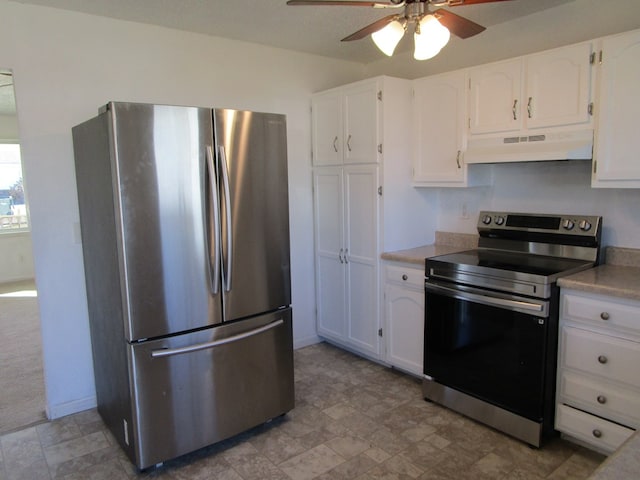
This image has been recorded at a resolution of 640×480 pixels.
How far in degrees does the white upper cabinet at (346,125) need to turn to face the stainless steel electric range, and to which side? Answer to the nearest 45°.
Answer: approximately 90° to its left

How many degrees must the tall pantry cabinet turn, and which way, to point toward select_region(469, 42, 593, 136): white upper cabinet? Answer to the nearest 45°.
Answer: approximately 90° to its left

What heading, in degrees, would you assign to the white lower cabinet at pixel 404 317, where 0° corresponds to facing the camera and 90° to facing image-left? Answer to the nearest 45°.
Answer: approximately 45°

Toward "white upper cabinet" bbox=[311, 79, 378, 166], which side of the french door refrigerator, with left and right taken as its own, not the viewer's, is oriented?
left

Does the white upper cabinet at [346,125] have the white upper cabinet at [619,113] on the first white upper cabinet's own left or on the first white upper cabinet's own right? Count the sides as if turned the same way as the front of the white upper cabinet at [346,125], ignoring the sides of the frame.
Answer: on the first white upper cabinet's own left

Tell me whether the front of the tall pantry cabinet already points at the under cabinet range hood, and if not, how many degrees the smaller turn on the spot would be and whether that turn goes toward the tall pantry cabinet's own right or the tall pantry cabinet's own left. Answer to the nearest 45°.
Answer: approximately 90° to the tall pantry cabinet's own left

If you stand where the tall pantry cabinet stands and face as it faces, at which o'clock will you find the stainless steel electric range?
The stainless steel electric range is roughly at 9 o'clock from the tall pantry cabinet.

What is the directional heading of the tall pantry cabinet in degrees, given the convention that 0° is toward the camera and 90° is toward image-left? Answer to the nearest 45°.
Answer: approximately 45°
